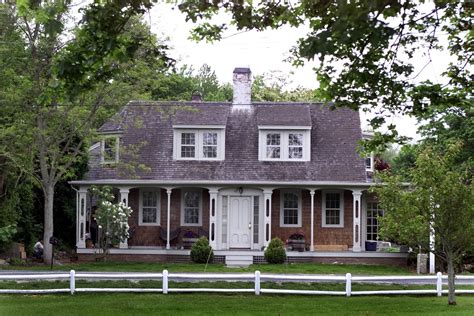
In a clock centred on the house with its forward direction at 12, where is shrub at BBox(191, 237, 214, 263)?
The shrub is roughly at 1 o'clock from the house.

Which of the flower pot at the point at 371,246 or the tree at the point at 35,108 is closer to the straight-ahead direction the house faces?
the tree

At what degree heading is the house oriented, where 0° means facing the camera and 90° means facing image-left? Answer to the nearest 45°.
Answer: approximately 0°

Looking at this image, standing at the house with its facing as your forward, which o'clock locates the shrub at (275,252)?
The shrub is roughly at 11 o'clock from the house.

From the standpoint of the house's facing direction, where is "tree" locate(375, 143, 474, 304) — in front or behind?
in front

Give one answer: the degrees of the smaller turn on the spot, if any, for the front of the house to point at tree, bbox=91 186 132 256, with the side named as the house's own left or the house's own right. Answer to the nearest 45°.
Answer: approximately 45° to the house's own right

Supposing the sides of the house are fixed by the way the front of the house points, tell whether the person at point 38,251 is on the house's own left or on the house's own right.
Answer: on the house's own right

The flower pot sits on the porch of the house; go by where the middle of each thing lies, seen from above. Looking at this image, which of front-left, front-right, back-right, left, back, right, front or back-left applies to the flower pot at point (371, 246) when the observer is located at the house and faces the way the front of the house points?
left

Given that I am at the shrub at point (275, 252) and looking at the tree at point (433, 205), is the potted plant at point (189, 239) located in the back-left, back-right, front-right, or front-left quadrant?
back-right
